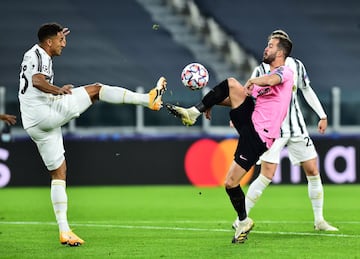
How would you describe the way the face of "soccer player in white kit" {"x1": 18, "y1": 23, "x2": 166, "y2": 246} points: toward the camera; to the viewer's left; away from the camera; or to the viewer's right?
to the viewer's right

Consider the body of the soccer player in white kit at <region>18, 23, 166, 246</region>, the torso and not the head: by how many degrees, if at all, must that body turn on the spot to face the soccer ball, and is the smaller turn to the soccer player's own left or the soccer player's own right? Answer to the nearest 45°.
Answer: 0° — they already face it

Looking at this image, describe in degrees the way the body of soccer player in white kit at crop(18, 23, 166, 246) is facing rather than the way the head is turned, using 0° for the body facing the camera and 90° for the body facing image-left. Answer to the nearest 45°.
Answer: approximately 270°
